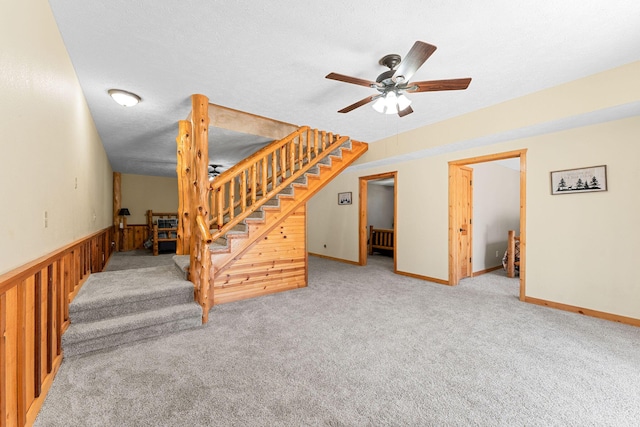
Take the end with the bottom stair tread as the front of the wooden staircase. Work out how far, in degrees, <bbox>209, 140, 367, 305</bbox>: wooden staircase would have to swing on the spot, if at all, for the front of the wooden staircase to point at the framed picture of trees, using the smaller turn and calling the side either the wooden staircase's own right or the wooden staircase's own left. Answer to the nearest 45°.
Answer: approximately 180°

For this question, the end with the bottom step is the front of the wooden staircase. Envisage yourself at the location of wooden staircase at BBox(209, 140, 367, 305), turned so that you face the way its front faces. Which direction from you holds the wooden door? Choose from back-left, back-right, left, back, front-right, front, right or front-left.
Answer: back

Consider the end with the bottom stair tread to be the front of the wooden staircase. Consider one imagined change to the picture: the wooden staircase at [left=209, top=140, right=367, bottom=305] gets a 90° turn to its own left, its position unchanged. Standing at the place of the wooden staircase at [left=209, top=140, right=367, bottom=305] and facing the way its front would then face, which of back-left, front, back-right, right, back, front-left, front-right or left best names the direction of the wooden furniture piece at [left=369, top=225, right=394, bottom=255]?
back-left

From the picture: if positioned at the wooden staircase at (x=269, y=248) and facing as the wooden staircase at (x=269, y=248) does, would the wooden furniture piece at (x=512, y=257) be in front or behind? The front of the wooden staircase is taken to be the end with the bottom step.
behind

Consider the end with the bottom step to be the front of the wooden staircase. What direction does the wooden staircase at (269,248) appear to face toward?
to the viewer's left

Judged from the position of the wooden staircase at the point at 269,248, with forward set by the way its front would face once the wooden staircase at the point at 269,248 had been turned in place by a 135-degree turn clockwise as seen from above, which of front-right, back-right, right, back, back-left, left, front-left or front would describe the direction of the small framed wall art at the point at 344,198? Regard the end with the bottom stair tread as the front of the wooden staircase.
front

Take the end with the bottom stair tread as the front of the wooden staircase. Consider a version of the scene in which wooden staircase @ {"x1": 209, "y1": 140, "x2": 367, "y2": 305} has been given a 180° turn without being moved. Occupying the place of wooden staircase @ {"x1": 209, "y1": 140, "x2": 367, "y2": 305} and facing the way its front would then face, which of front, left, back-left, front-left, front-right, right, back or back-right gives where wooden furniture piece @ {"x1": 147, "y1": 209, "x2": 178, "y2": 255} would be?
back-left
